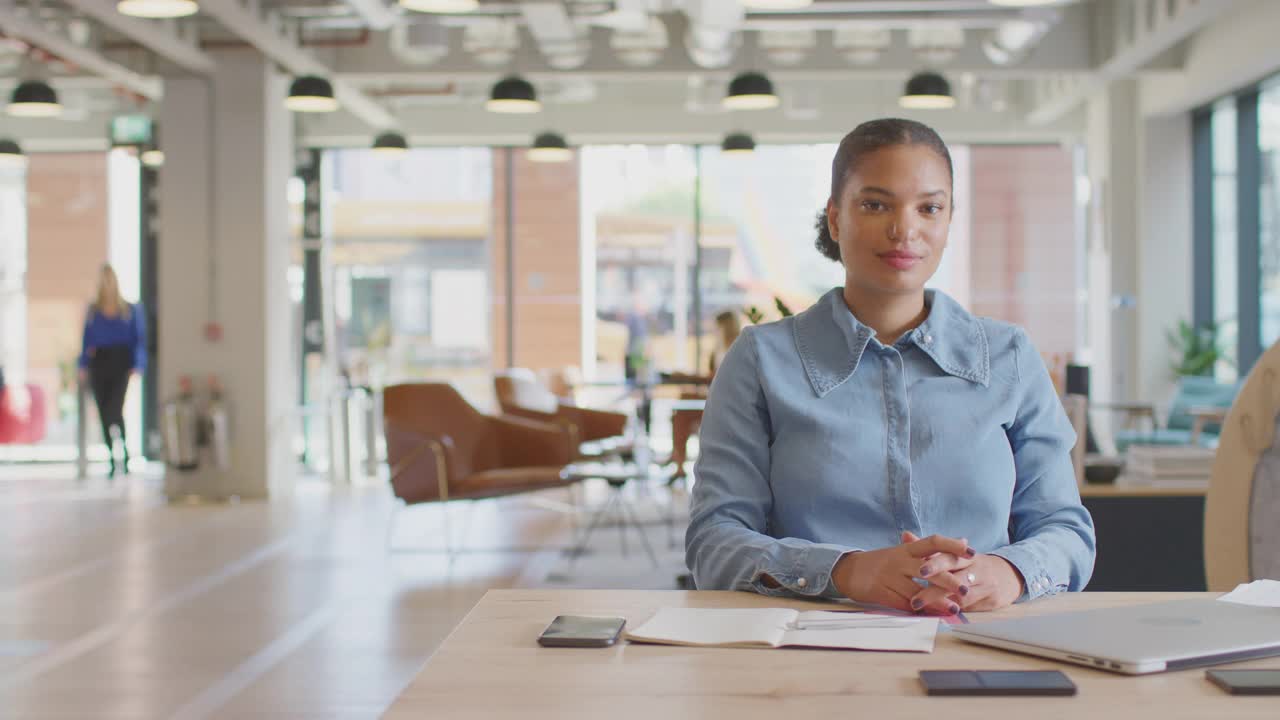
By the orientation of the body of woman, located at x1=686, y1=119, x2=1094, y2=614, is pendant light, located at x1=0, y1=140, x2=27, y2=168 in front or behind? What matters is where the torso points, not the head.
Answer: behind

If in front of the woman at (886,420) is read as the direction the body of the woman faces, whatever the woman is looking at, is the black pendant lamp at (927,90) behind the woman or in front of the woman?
behind

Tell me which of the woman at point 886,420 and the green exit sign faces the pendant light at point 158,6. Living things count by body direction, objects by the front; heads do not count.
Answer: the green exit sign

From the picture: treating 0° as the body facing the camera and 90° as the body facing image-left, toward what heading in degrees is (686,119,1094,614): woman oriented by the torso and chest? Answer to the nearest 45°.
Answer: approximately 0°

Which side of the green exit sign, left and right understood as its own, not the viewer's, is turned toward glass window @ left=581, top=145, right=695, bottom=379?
left

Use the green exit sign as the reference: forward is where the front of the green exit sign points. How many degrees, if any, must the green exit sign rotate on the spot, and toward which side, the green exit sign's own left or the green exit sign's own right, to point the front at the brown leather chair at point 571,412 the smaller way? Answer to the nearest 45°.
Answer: approximately 45° to the green exit sign's own left

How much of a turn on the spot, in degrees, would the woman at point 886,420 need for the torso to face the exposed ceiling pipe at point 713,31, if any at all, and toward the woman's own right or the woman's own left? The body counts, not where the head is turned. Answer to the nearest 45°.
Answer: approximately 180°

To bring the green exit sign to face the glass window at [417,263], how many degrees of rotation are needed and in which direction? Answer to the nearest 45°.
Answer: approximately 90° to its left
